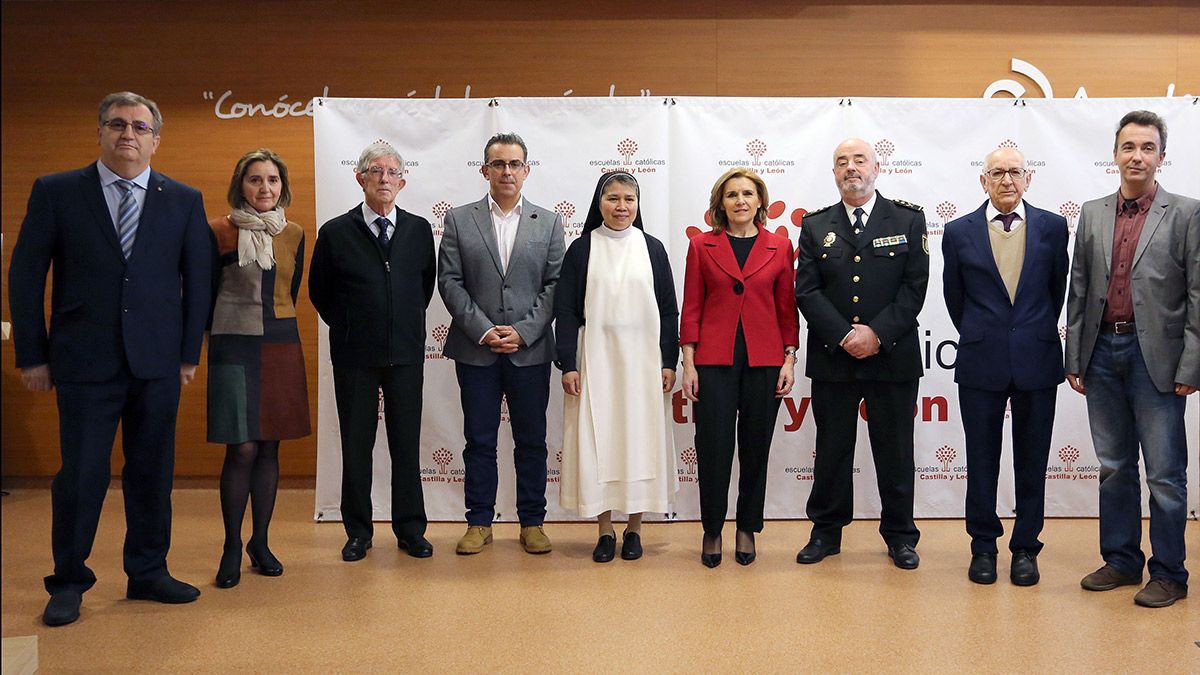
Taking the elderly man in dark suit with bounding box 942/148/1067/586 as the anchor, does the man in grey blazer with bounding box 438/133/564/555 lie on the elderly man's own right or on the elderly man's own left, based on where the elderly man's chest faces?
on the elderly man's own right

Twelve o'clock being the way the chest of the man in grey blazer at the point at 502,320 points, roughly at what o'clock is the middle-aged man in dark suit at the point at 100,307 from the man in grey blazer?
The middle-aged man in dark suit is roughly at 2 o'clock from the man in grey blazer.

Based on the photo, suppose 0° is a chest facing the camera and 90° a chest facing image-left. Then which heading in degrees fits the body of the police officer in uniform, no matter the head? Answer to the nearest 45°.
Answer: approximately 0°

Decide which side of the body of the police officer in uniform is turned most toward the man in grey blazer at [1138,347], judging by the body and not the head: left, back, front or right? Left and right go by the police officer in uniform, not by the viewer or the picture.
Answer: left
